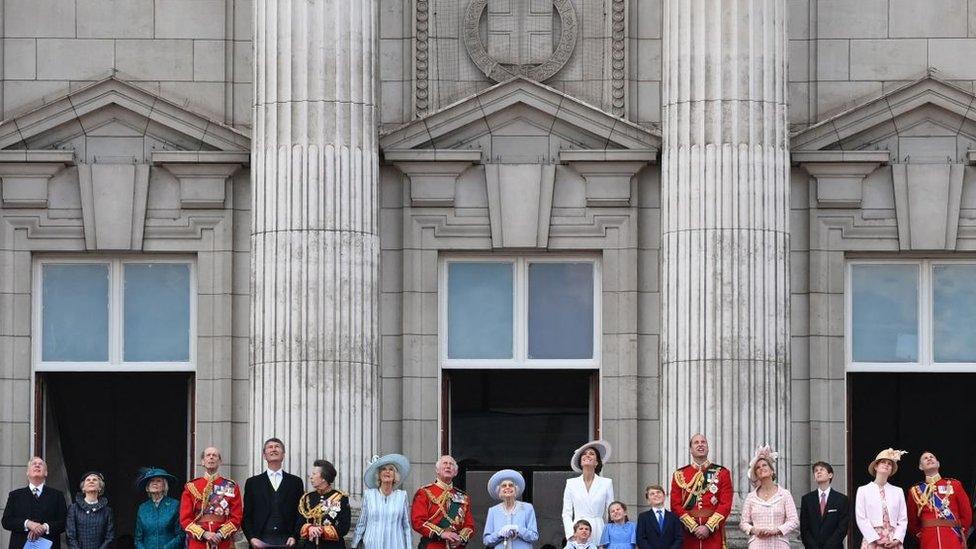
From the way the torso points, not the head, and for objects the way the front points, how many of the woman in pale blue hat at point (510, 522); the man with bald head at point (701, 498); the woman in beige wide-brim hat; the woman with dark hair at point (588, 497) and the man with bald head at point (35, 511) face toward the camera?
5

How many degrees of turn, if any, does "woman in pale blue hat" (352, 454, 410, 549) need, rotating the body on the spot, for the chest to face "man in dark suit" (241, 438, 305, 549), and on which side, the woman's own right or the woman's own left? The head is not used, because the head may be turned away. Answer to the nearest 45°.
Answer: approximately 90° to the woman's own right

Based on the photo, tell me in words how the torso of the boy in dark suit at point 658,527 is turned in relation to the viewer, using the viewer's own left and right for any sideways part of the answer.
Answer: facing the viewer

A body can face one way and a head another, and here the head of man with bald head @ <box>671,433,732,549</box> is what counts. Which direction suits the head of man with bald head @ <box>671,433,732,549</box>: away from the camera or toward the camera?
toward the camera

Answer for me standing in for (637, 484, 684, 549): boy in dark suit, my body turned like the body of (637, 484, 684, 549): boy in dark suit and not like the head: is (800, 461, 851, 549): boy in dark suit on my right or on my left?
on my left

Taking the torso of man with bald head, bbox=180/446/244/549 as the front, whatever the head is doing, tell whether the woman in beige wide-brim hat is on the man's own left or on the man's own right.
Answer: on the man's own left

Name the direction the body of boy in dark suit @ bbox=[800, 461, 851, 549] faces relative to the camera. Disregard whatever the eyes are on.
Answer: toward the camera

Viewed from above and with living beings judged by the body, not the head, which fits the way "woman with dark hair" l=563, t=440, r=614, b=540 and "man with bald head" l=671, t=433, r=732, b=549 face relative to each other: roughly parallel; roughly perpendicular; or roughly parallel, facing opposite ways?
roughly parallel

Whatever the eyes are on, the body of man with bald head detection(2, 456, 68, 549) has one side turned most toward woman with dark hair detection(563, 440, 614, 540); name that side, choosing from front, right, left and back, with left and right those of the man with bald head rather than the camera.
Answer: left

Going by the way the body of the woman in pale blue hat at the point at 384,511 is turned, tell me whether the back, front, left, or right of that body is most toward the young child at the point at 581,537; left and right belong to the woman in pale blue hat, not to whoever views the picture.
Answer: left

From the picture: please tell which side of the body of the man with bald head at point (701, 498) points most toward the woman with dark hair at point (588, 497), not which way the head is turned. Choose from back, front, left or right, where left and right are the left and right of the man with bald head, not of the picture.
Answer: right

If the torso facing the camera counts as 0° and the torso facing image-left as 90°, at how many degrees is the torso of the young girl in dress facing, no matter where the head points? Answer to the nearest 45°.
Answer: approximately 0°

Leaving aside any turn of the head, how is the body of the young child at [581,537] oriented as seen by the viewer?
toward the camera

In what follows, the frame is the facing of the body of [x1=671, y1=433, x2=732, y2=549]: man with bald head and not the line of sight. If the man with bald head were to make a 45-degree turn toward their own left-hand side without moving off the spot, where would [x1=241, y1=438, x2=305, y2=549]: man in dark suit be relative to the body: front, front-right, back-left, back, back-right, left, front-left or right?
back-right

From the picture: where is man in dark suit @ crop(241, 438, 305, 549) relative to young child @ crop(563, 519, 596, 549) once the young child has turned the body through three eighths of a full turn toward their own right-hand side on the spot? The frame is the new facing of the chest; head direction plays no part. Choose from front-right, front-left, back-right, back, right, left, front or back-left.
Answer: front-left

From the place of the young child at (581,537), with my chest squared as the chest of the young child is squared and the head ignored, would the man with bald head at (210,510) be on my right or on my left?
on my right
